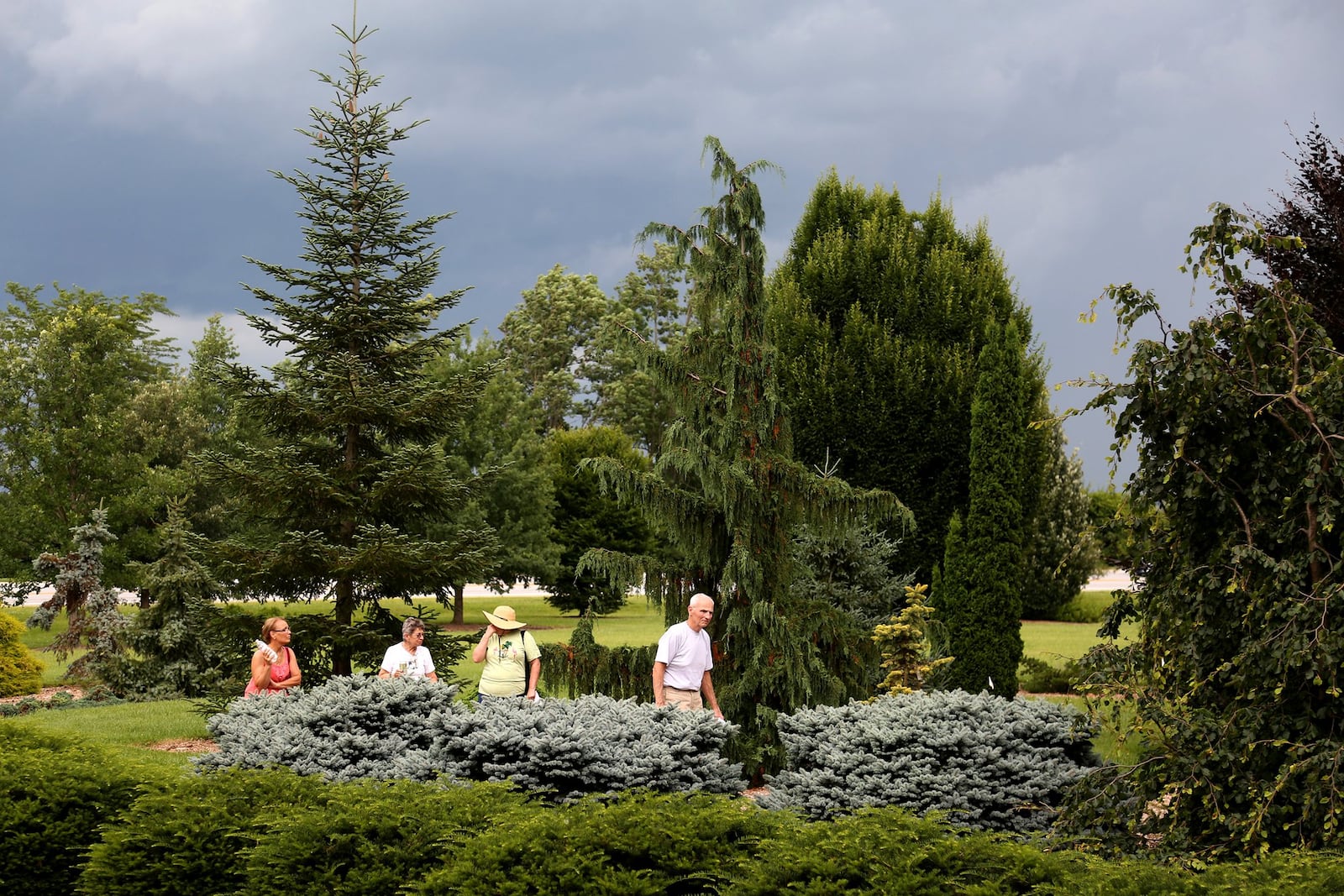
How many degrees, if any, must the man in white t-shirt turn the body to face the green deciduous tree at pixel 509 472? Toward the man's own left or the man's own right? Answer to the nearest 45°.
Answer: approximately 135° to the man's own left

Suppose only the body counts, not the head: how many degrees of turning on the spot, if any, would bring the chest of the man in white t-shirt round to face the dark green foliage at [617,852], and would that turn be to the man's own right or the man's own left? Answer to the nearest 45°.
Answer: approximately 45° to the man's own right

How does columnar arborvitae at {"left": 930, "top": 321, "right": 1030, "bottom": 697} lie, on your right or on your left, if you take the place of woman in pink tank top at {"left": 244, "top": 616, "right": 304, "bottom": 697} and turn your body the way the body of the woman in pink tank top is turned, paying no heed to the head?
on your left

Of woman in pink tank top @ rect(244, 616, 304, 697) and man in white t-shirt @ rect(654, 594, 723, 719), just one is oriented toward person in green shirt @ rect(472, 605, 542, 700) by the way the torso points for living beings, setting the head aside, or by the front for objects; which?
the woman in pink tank top

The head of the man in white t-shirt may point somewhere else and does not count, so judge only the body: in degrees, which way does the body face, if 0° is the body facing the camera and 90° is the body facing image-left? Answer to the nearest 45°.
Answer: approximately 315°

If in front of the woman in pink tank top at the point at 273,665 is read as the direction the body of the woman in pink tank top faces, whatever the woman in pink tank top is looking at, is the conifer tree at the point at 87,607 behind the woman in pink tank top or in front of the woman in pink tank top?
behind
